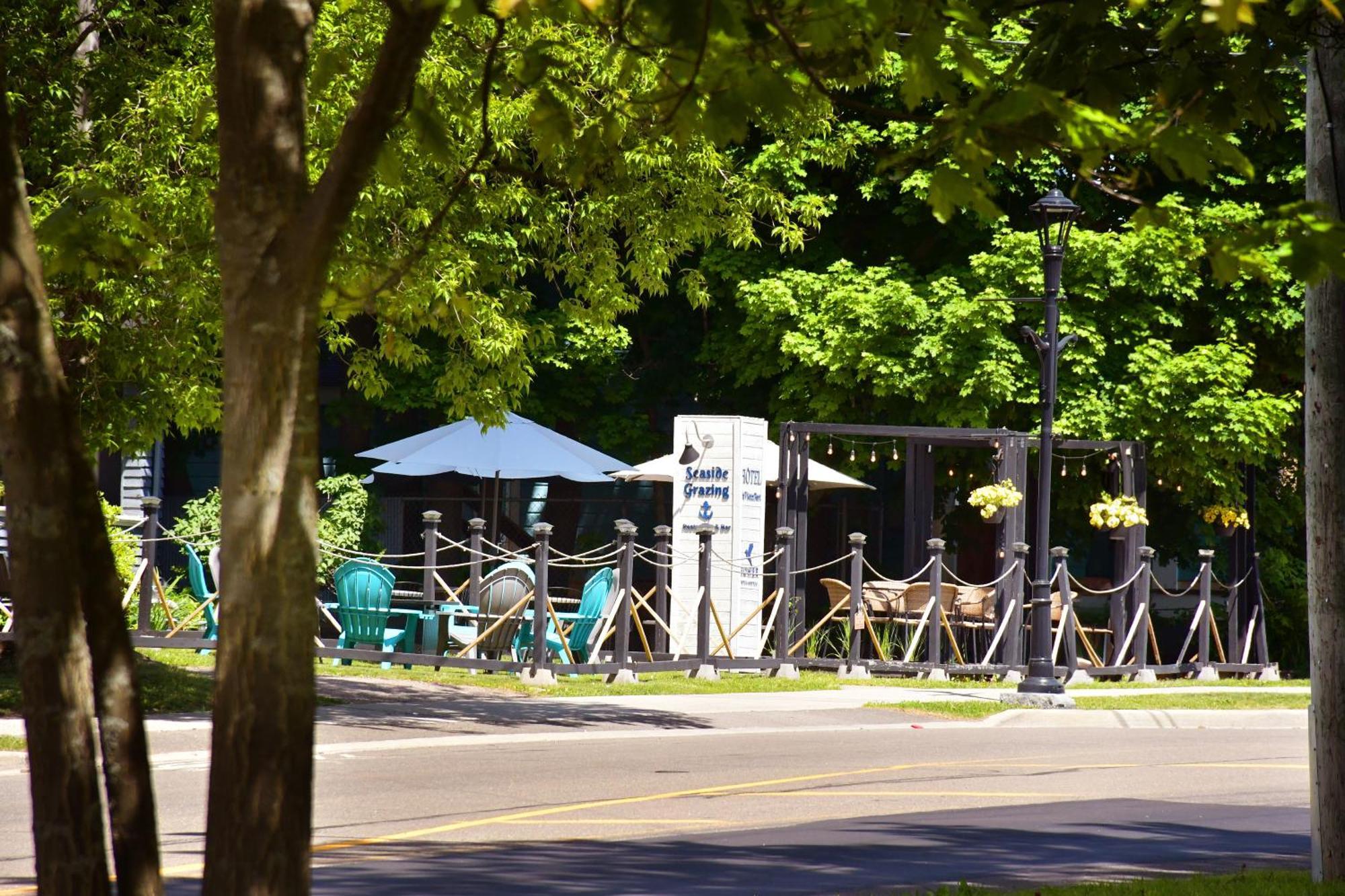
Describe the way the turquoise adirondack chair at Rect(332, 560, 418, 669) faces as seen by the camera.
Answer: facing away from the viewer and to the right of the viewer

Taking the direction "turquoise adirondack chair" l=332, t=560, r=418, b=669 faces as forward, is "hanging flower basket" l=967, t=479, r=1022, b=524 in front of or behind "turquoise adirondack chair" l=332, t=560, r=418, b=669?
in front

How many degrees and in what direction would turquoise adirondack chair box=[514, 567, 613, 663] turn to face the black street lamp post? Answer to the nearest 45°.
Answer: approximately 135° to its right

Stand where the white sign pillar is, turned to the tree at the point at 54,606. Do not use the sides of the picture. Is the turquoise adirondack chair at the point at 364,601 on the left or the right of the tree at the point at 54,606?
right

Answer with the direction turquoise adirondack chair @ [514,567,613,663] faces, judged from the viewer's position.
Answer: facing away from the viewer and to the left of the viewer

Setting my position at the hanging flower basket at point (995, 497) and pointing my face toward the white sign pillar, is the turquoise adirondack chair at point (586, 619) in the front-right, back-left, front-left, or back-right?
front-left

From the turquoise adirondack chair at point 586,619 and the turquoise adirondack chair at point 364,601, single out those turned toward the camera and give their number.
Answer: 0

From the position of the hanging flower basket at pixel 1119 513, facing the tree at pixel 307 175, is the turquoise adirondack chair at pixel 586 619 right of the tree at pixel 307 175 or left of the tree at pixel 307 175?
right

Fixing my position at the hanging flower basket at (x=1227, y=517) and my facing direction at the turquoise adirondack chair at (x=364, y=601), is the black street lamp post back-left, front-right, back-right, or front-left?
front-left

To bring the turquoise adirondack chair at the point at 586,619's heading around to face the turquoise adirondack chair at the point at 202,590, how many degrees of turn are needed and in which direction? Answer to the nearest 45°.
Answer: approximately 45° to its left

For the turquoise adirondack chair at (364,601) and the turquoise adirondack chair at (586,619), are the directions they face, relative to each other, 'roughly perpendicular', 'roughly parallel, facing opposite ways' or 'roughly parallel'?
roughly perpendicular
